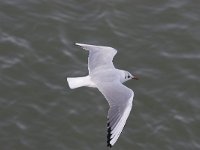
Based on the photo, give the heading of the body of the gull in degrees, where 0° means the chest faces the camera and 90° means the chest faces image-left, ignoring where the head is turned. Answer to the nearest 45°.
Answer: approximately 270°
